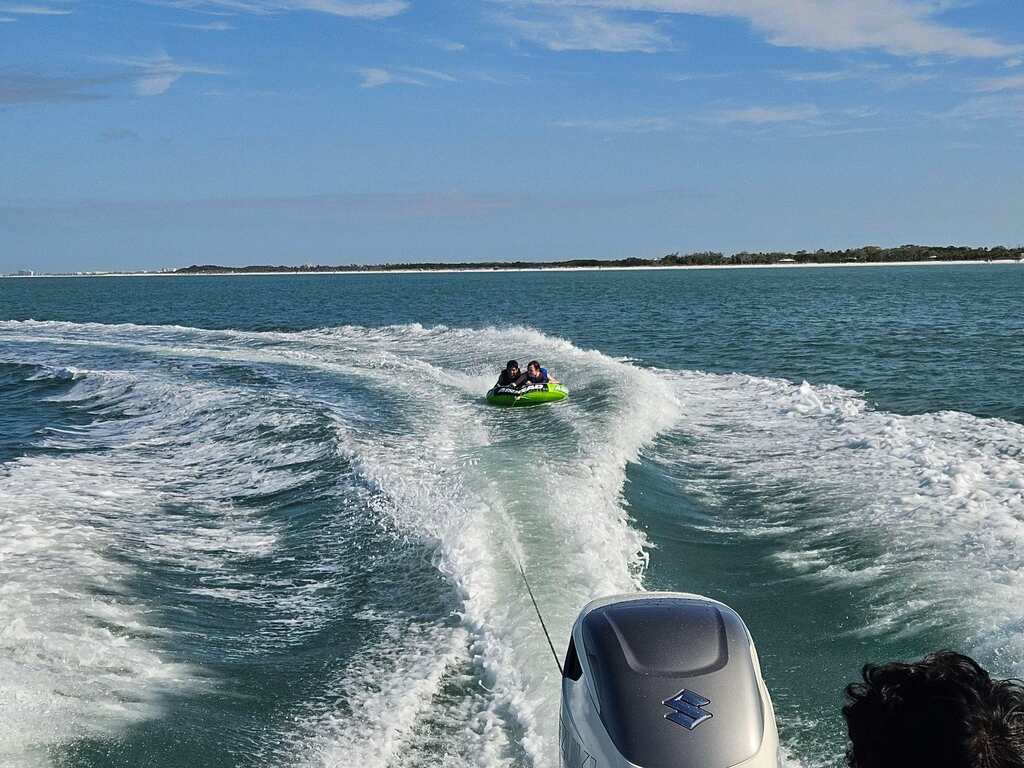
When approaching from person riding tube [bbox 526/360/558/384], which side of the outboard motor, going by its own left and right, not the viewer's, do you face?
back

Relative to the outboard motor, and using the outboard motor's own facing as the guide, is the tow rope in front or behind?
behind

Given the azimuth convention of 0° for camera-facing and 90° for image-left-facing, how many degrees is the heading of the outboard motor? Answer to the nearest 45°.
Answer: approximately 0°

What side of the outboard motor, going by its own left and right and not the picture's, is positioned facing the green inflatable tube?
back
